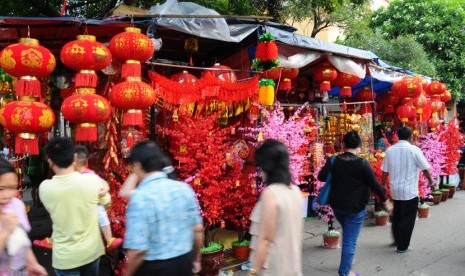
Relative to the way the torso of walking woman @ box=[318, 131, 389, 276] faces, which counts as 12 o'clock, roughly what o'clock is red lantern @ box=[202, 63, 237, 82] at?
The red lantern is roughly at 10 o'clock from the walking woman.

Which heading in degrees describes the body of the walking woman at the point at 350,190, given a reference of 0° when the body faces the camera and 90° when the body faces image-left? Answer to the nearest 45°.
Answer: approximately 180°

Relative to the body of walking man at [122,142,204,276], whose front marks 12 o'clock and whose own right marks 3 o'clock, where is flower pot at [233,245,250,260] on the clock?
The flower pot is roughly at 2 o'clock from the walking man.

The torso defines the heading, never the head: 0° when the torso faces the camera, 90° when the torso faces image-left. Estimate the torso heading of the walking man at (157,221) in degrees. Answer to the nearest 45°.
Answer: approximately 135°

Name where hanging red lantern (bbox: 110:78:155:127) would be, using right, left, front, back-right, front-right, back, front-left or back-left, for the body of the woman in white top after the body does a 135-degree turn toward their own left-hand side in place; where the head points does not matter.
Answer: back-right

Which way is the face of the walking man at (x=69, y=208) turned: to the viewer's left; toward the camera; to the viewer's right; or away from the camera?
away from the camera

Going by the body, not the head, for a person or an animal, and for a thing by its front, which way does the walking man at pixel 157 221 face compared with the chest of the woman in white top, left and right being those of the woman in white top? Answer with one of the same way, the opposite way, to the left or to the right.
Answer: the same way

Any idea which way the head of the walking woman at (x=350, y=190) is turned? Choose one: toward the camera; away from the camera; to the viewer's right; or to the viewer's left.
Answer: away from the camera

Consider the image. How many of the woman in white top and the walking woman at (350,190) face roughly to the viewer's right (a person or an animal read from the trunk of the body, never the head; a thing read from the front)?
0

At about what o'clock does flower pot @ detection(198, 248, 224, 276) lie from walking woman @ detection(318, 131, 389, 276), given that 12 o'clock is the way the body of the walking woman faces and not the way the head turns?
The flower pot is roughly at 9 o'clock from the walking woman.

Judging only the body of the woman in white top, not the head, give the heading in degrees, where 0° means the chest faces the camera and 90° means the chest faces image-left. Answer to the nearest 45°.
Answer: approximately 135°

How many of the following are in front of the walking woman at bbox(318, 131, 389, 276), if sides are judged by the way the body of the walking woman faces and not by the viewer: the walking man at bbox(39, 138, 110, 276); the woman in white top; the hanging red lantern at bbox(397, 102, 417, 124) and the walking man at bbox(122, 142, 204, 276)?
1

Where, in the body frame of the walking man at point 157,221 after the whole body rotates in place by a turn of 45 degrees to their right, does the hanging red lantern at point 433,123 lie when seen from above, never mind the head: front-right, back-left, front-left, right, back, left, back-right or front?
front-right

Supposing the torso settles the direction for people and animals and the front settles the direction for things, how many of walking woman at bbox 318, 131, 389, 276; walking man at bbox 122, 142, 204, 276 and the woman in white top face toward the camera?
0

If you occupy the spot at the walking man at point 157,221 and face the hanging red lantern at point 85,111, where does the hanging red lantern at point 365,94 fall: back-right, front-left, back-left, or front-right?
front-right

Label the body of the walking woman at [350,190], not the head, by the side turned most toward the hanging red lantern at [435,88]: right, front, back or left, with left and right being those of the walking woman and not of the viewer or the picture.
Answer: front
